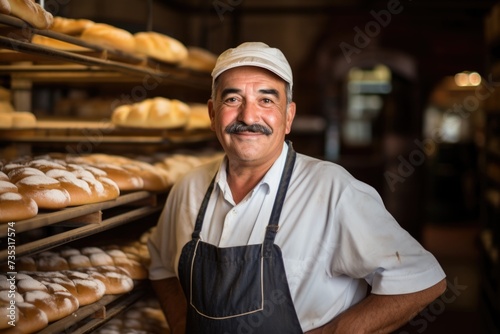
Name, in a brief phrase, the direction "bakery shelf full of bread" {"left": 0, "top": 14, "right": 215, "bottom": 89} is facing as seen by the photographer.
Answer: facing the viewer and to the right of the viewer

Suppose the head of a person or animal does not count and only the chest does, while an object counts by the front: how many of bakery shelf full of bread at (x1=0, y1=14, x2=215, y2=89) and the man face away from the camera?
0

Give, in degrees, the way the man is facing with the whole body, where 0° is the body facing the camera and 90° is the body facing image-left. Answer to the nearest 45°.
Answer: approximately 45°

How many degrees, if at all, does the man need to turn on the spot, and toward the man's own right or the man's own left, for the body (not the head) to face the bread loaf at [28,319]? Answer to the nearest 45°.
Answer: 0° — they already face it

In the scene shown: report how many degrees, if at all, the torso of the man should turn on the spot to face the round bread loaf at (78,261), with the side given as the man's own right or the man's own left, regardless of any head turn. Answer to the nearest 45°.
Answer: approximately 45° to the man's own right

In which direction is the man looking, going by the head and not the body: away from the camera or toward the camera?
toward the camera

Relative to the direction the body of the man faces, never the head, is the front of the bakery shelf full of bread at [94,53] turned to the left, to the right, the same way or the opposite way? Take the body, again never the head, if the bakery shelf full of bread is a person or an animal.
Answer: to the left

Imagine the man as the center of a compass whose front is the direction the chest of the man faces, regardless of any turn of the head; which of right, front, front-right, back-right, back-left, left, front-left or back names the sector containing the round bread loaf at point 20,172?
front-right
